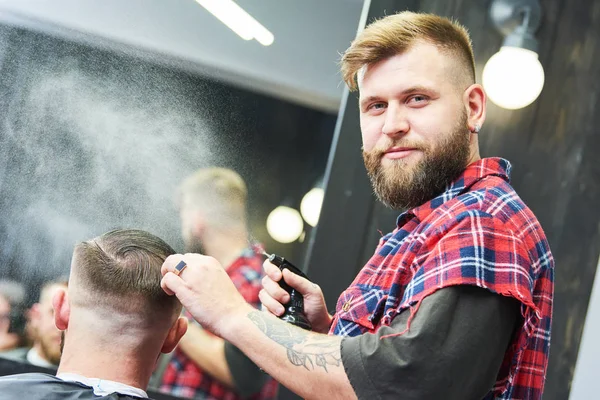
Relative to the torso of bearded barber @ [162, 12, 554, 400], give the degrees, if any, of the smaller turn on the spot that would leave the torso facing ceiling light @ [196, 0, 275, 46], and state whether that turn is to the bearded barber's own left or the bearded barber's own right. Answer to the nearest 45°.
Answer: approximately 45° to the bearded barber's own right

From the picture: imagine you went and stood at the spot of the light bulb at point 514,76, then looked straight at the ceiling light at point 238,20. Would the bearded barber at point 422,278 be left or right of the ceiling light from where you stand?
left

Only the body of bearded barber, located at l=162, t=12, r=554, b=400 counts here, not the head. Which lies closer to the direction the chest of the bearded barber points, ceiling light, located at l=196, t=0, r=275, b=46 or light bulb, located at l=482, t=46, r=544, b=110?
the ceiling light

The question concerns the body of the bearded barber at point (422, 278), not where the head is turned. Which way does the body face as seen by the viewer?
to the viewer's left
